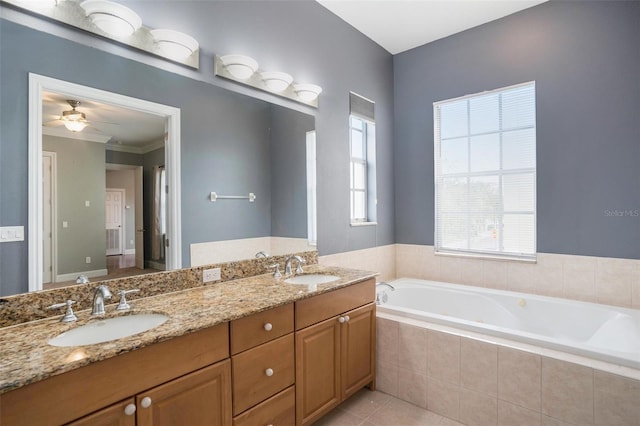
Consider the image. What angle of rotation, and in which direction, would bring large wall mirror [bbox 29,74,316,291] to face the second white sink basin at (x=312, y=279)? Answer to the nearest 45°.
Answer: approximately 45° to its left

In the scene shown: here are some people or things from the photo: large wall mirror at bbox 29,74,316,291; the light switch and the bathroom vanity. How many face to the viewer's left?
0

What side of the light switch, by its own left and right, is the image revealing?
front

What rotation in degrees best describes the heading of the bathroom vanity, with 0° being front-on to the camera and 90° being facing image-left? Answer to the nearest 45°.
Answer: approximately 315°

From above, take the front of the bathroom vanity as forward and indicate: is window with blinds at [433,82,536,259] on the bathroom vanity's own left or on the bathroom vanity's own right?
on the bathroom vanity's own left

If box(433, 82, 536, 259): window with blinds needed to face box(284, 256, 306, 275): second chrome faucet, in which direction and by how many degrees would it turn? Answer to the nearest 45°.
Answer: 0° — it already faces it

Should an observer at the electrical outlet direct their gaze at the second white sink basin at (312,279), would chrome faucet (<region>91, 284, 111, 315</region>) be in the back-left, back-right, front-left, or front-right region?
back-right
